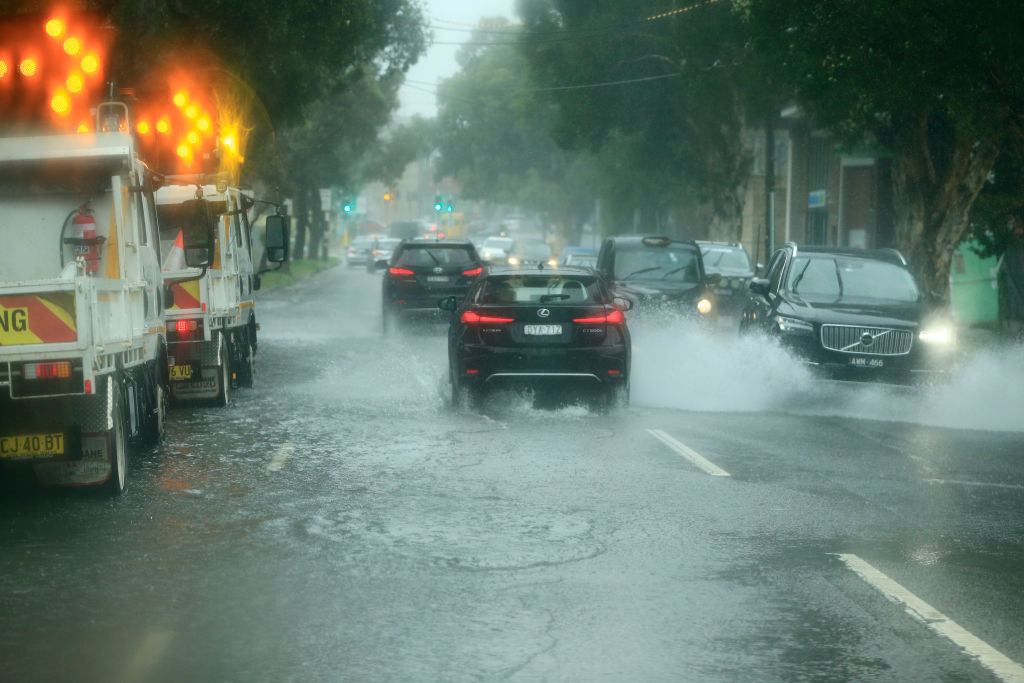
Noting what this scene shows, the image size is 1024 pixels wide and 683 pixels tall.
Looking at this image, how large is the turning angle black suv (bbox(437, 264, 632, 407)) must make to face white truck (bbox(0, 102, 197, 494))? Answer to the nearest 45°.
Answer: approximately 135° to its left

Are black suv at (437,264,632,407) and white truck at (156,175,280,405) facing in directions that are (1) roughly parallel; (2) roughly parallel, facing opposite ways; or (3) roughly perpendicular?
roughly parallel

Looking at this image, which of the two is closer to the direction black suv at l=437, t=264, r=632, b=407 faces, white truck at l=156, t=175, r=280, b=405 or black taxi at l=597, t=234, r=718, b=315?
the black taxi

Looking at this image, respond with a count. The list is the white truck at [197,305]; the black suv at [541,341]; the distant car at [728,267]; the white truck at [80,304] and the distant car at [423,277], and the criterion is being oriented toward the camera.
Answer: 1

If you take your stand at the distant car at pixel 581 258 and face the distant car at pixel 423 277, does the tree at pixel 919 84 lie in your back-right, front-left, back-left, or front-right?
front-left

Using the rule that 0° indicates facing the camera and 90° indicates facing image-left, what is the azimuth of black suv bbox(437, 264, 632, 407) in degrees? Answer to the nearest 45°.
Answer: approximately 180°

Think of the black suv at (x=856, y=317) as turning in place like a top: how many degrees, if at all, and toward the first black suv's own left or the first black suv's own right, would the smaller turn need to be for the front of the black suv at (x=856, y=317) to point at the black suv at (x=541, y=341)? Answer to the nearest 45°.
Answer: approximately 45° to the first black suv's own right

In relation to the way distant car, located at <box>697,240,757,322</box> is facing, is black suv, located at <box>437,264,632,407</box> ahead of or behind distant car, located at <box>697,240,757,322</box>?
ahead

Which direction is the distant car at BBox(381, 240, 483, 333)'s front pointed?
away from the camera

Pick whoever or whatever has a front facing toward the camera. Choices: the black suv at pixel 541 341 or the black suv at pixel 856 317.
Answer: the black suv at pixel 856 317

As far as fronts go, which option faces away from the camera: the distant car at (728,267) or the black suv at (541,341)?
the black suv

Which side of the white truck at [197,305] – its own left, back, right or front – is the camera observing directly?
back

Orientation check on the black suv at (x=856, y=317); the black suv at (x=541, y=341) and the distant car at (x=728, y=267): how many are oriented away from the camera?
1

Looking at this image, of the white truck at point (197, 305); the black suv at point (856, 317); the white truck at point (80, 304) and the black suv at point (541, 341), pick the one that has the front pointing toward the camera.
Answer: the black suv at point (856, 317)

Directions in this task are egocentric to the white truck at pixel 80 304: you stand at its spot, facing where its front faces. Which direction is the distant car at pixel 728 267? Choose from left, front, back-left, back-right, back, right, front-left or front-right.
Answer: front-right

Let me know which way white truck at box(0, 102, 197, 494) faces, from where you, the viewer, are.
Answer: facing away from the viewer

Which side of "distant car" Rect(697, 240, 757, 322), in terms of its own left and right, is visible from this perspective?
front

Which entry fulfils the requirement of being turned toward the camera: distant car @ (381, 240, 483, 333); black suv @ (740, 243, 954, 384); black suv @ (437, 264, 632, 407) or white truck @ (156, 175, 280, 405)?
black suv @ (740, 243, 954, 384)
